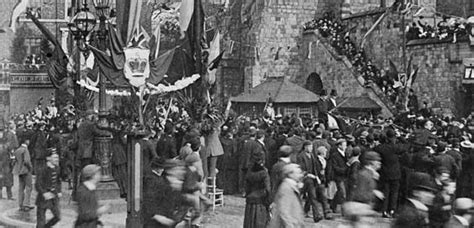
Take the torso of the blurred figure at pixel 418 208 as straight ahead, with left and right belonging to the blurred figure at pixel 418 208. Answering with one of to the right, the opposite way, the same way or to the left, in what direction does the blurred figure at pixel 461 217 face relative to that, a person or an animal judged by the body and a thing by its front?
the same way

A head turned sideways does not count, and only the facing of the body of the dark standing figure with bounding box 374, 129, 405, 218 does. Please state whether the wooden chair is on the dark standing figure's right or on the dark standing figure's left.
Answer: on the dark standing figure's left

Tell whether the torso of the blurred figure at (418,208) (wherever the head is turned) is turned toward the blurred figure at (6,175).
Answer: no

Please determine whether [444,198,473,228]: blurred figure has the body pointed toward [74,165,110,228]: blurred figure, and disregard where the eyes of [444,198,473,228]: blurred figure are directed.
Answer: no

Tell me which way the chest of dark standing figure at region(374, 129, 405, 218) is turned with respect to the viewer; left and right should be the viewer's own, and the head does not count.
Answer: facing away from the viewer

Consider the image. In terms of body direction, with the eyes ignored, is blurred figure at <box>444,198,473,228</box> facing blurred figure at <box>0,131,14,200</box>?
no

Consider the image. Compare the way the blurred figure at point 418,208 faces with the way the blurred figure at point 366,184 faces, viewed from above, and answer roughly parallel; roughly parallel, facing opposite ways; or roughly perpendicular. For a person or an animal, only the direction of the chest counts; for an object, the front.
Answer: roughly parallel
